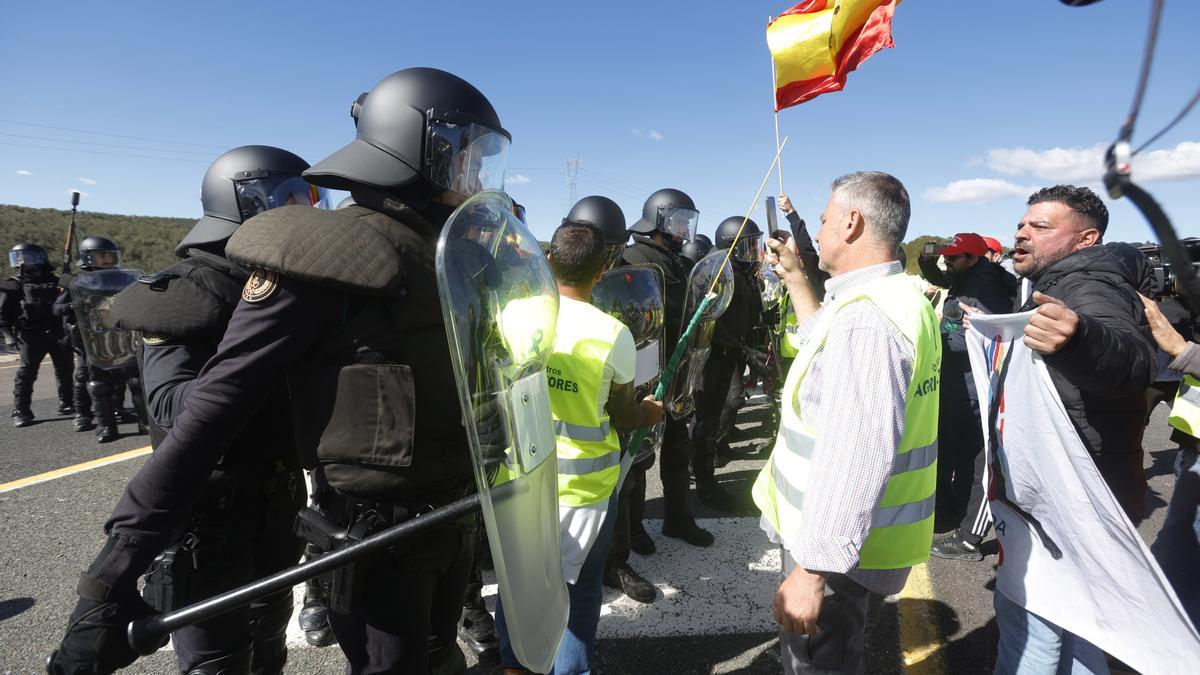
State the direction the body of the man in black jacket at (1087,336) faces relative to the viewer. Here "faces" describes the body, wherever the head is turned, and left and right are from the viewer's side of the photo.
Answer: facing to the left of the viewer

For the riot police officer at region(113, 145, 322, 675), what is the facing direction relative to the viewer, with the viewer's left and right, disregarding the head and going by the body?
facing to the right of the viewer

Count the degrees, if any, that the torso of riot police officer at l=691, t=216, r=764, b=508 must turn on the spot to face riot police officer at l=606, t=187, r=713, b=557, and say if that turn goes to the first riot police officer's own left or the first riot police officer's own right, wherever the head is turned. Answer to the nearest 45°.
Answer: approximately 135° to the first riot police officer's own right

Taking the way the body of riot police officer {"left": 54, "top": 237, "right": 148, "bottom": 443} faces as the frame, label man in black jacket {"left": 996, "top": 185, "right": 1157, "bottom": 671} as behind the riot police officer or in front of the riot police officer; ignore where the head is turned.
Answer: in front

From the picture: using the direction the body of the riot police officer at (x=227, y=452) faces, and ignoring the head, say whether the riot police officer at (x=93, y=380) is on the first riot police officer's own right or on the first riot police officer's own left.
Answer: on the first riot police officer's own left

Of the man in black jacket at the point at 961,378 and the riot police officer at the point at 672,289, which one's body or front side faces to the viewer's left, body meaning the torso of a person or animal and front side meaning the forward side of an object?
the man in black jacket

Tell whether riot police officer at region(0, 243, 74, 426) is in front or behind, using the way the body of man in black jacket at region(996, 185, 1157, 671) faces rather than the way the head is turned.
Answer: in front

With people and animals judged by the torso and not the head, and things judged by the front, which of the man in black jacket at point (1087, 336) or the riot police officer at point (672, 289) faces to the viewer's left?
the man in black jacket

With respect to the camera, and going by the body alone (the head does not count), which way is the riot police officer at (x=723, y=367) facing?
to the viewer's right

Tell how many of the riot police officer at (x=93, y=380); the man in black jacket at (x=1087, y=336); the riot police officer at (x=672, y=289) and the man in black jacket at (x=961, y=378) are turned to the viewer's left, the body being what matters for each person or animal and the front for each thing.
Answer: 2

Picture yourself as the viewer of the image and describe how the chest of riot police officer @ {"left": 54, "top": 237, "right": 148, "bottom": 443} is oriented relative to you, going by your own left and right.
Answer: facing the viewer and to the right of the viewer

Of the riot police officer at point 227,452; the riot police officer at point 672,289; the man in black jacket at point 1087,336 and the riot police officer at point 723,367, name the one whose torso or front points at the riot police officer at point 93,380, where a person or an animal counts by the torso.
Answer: the man in black jacket

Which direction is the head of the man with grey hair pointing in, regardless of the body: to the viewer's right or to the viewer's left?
to the viewer's left
